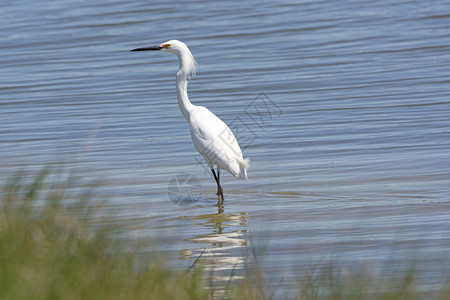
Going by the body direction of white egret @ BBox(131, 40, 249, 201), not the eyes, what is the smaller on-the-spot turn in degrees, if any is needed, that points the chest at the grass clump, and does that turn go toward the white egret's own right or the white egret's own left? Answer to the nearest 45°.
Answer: approximately 90° to the white egret's own left

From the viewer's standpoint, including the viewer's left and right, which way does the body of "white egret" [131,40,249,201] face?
facing to the left of the viewer
